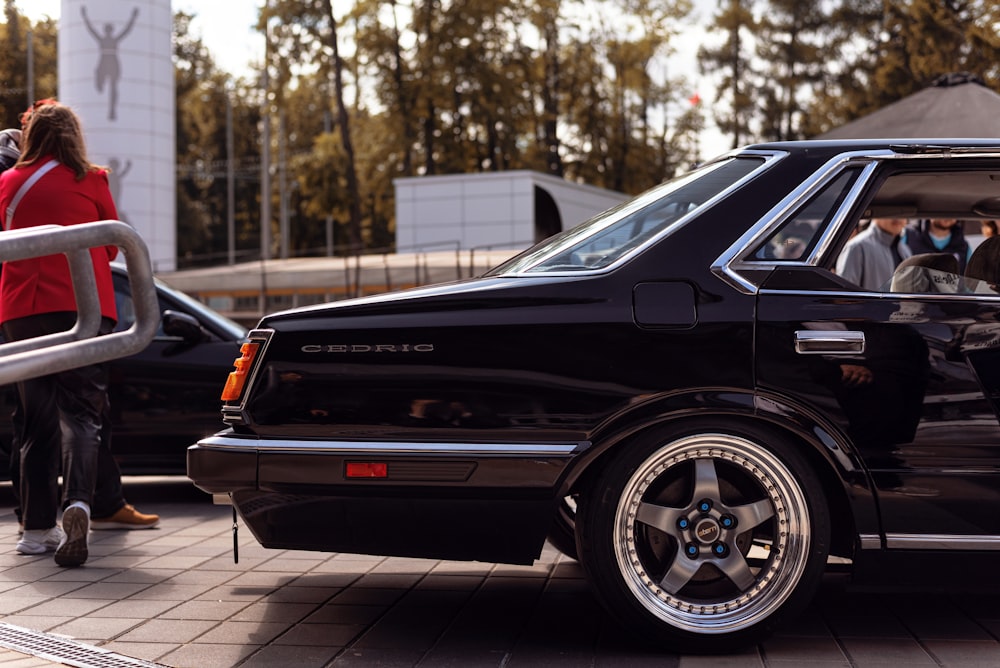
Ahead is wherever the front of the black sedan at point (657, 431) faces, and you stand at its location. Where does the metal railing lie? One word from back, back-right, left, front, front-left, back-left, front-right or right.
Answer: back-right

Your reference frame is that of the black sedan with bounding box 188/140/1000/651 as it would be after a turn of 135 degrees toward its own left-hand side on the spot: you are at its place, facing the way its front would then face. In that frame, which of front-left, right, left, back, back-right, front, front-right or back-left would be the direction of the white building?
front-right

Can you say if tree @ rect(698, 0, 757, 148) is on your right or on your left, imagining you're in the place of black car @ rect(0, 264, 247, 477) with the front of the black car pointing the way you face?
on your left

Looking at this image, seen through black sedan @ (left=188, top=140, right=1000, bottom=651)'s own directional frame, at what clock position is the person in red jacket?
The person in red jacket is roughly at 7 o'clock from the black sedan.

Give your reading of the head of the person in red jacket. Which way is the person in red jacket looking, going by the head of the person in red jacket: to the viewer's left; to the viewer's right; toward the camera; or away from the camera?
away from the camera

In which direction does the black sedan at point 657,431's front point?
to the viewer's right

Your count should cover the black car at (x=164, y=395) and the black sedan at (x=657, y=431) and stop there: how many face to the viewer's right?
2

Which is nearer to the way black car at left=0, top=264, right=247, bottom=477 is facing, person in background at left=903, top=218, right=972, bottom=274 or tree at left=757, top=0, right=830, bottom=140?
the person in background

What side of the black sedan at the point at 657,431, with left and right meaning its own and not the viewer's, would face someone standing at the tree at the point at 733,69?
left

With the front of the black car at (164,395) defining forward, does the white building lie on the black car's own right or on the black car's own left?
on the black car's own left

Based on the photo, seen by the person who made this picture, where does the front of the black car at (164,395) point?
facing to the right of the viewer
